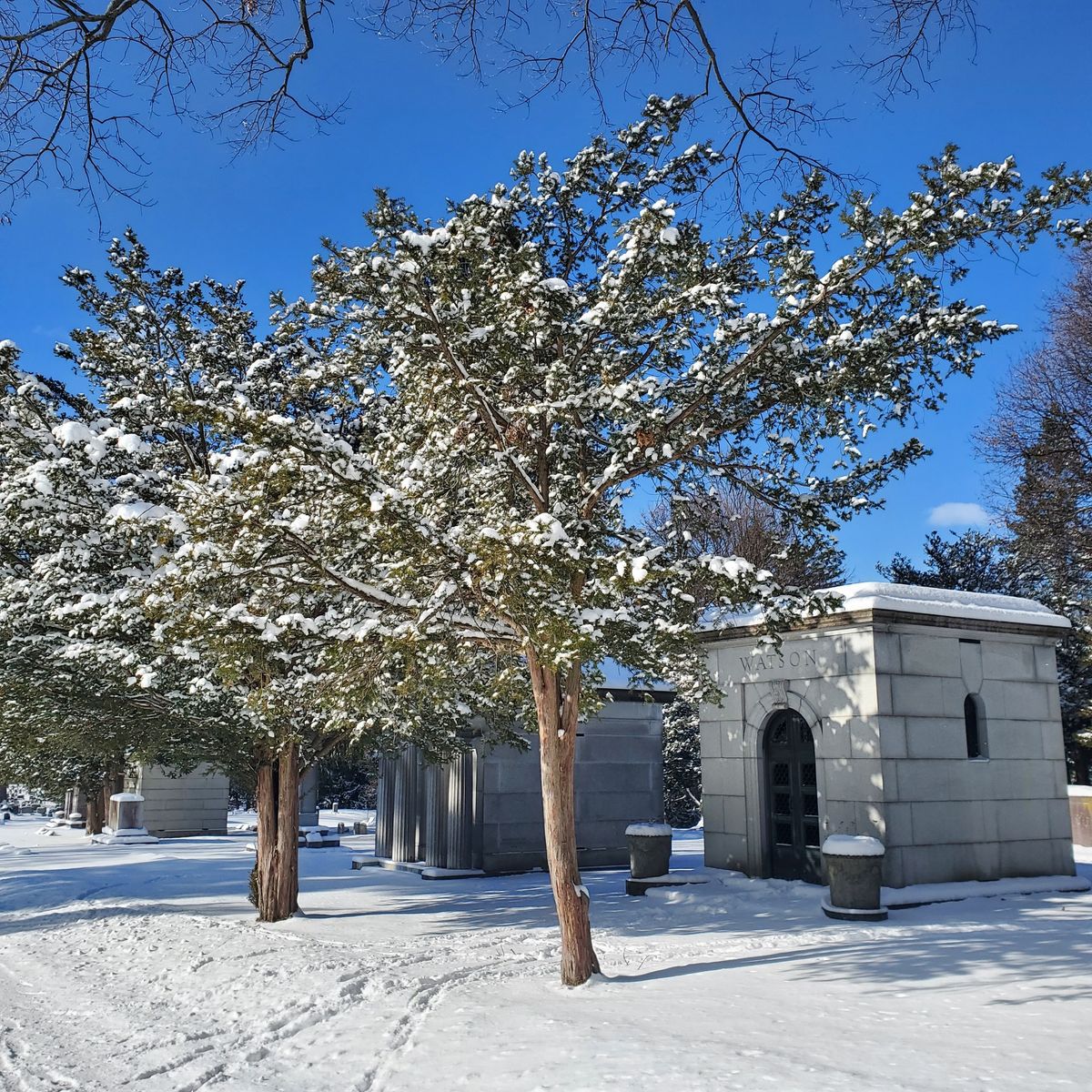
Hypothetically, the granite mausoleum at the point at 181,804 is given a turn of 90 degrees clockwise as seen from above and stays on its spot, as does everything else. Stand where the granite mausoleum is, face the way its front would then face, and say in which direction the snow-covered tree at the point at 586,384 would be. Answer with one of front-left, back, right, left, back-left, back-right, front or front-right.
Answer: back

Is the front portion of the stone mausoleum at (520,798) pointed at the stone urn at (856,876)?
no

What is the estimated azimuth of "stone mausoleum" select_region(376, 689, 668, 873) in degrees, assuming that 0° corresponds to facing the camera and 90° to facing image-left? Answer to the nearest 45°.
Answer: approximately 45°

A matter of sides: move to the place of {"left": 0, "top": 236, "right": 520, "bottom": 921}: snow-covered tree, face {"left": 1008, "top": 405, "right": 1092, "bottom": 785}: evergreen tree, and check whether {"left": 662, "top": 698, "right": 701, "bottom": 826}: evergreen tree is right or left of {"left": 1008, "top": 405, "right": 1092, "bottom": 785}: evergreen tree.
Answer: left

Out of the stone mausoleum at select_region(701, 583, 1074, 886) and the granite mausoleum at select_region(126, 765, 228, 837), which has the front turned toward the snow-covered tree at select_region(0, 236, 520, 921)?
the stone mausoleum

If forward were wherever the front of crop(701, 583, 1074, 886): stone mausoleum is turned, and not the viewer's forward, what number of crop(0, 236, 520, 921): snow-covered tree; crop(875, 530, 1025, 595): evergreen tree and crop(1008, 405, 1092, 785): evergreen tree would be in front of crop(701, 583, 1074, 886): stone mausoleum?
1

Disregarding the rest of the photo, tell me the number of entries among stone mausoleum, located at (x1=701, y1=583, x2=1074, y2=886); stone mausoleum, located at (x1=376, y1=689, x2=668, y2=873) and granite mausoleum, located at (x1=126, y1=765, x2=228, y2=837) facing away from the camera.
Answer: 0

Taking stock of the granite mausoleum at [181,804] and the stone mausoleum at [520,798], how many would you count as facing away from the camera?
0

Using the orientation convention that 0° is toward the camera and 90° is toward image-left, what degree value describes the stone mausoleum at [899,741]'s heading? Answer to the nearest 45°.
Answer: approximately 45°

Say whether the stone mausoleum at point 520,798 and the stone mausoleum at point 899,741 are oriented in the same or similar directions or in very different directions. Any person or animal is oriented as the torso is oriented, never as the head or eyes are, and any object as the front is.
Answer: same or similar directions

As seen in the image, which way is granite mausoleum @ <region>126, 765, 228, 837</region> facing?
to the viewer's left

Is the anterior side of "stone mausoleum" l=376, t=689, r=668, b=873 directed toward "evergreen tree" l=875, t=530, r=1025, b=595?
no

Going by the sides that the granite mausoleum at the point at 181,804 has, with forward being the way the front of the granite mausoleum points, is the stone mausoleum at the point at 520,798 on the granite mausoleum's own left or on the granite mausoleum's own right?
on the granite mausoleum's own left

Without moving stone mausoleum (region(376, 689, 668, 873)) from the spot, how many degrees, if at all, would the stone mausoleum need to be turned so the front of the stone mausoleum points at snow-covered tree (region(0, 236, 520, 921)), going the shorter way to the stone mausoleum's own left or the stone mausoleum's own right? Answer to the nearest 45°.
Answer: approximately 45° to the stone mausoleum's own left

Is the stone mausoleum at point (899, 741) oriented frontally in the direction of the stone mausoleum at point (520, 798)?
no
